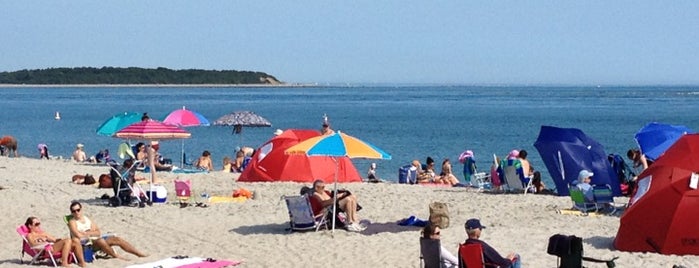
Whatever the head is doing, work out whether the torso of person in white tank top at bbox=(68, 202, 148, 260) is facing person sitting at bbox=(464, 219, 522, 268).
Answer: yes

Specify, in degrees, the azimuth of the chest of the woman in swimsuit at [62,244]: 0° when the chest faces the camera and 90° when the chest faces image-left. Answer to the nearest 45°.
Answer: approximately 315°

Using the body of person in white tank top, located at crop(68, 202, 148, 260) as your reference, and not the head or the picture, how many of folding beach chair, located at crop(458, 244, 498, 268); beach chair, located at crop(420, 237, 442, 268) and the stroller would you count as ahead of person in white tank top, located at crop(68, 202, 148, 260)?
2

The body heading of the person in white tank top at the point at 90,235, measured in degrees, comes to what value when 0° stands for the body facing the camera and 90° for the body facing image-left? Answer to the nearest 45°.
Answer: approximately 315°

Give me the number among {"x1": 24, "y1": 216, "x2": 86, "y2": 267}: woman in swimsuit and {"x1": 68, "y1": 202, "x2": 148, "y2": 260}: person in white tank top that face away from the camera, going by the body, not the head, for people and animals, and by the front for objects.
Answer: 0

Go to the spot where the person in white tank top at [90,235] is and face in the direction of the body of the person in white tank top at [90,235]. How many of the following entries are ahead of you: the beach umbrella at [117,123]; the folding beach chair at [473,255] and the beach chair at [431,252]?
2

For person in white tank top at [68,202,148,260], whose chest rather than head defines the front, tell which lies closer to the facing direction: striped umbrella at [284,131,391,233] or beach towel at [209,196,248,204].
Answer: the striped umbrella

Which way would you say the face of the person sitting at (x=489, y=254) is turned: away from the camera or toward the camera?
away from the camera

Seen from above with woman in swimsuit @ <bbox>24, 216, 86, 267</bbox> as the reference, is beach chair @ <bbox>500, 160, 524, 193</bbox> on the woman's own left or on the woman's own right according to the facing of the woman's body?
on the woman's own left

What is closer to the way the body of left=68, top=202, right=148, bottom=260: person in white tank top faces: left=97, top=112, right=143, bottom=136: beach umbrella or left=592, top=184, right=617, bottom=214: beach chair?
the beach chair
